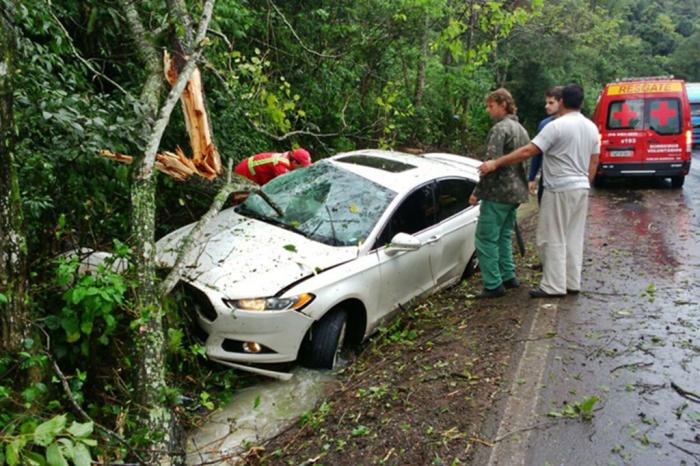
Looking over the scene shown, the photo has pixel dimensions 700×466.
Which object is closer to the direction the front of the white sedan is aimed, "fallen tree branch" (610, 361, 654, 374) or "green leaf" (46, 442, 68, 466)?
the green leaf

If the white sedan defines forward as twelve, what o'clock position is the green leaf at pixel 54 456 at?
The green leaf is roughly at 11 o'clock from the white sedan.

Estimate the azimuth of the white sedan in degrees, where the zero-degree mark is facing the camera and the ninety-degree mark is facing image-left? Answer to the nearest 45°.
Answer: approximately 45°

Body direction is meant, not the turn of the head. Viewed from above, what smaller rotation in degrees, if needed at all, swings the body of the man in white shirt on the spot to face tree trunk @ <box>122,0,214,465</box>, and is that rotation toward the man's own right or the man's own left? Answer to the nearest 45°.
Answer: approximately 90° to the man's own left

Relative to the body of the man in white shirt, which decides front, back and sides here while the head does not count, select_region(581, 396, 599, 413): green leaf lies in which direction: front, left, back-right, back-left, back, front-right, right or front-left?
back-left

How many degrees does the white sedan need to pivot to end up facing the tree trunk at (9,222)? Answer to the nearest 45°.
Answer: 0° — it already faces it

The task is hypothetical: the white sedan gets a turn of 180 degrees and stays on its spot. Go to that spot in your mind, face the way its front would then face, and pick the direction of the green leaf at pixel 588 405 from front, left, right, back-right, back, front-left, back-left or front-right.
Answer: right

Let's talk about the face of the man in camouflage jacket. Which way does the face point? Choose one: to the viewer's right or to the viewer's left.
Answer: to the viewer's left

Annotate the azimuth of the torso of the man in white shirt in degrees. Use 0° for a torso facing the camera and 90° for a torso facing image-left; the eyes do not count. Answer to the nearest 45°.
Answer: approximately 135°
